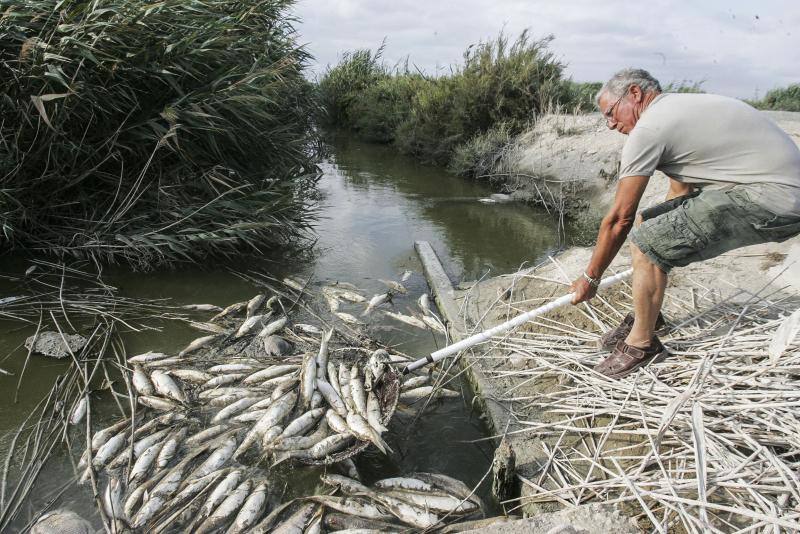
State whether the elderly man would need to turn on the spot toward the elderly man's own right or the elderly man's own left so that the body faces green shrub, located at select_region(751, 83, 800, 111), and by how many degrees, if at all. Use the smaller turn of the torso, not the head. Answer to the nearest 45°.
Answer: approximately 90° to the elderly man's own right

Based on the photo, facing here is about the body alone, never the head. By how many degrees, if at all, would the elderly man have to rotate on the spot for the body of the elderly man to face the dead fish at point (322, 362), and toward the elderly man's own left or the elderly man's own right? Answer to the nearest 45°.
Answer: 0° — they already face it

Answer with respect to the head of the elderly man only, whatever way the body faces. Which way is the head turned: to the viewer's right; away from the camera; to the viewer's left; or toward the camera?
to the viewer's left

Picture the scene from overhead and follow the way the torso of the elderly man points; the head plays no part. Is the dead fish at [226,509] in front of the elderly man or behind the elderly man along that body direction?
in front

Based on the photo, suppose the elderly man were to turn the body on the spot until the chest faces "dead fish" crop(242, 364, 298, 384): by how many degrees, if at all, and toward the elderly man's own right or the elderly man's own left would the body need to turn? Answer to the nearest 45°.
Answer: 0° — they already face it

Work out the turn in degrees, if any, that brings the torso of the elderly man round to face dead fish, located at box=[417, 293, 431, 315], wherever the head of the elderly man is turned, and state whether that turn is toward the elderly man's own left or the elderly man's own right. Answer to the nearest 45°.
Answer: approximately 45° to the elderly man's own right

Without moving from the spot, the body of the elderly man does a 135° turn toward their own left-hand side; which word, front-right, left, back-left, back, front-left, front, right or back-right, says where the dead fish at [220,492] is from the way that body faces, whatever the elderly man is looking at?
right

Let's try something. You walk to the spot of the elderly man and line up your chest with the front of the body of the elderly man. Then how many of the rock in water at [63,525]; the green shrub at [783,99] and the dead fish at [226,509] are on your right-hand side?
1

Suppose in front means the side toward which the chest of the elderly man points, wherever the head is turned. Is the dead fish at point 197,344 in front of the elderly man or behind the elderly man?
in front

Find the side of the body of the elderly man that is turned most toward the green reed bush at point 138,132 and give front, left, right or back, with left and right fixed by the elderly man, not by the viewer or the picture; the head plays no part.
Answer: front

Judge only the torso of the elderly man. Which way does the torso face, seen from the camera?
to the viewer's left

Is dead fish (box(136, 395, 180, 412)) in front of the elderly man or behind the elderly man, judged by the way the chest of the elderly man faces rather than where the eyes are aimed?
in front
